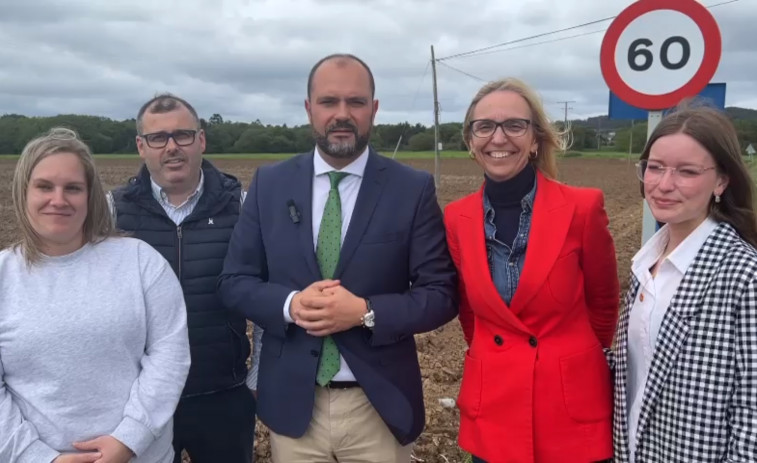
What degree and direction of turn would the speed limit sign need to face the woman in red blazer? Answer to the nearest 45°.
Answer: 0° — it already faces them

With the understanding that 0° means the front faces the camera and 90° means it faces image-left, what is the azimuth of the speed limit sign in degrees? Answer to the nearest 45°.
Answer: approximately 0°

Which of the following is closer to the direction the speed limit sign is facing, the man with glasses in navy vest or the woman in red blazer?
the woman in red blazer

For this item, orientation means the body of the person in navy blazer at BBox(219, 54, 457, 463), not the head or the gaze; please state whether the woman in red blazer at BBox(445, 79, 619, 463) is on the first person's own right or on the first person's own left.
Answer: on the first person's own left

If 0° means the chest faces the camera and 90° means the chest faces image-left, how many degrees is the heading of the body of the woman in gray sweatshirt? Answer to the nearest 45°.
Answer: approximately 0°

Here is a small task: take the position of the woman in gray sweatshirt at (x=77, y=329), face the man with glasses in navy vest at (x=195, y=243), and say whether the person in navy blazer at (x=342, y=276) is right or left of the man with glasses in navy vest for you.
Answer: right
